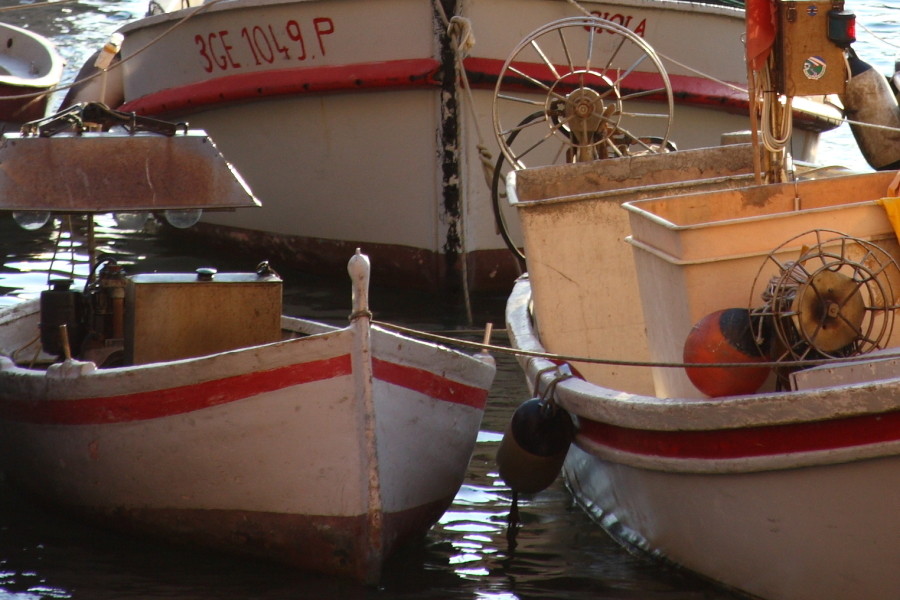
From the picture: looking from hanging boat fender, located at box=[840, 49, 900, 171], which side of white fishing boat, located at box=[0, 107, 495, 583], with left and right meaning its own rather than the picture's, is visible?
left

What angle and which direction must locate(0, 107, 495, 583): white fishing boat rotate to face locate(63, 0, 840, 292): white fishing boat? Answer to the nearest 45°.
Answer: approximately 135° to its left

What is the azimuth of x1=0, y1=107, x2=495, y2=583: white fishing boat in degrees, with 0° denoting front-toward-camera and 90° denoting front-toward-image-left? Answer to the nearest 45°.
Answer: approximately 315°

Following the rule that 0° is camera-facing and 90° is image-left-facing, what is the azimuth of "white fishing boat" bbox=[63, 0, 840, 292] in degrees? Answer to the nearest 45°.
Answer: approximately 0°
